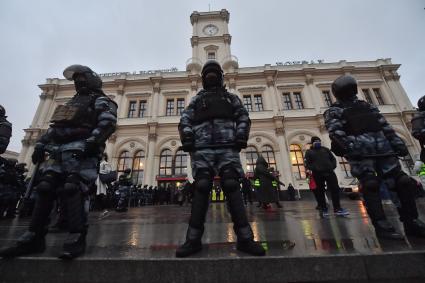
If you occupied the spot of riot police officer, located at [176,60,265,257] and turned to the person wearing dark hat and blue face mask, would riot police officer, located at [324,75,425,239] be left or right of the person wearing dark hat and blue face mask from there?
right

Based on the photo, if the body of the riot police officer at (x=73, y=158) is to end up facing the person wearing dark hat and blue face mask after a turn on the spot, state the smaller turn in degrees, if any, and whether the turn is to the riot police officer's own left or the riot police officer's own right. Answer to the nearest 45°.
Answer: approximately 135° to the riot police officer's own left

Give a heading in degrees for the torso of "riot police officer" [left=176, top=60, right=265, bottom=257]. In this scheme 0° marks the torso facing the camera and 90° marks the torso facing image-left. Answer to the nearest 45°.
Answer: approximately 0°

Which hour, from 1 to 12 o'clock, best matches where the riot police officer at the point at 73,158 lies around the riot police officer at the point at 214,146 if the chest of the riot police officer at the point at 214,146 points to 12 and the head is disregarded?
the riot police officer at the point at 73,158 is roughly at 3 o'clock from the riot police officer at the point at 214,146.

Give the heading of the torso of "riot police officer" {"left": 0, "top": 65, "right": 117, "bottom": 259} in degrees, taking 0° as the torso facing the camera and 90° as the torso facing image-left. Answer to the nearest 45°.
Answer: approximately 45°

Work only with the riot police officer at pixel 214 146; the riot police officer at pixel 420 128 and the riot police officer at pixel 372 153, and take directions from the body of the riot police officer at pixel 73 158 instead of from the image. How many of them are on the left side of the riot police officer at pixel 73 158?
3

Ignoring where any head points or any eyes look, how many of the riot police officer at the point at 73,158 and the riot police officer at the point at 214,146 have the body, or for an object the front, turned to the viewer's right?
0

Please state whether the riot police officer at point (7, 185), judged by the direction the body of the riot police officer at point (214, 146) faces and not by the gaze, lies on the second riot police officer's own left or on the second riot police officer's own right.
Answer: on the second riot police officer's own right

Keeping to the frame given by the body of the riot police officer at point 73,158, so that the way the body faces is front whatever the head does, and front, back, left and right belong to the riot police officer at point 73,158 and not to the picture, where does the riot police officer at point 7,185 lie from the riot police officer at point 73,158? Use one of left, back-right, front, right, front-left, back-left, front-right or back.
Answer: back-right
